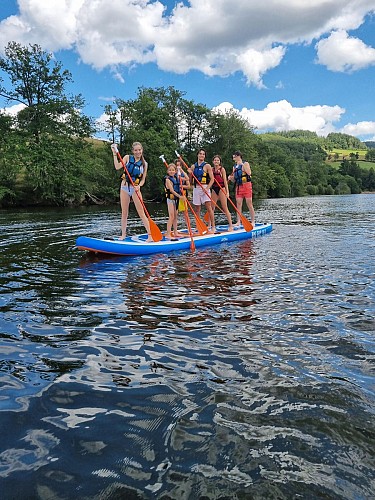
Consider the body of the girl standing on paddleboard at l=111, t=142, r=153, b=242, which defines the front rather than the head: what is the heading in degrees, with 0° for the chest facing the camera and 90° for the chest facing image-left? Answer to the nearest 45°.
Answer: approximately 0°

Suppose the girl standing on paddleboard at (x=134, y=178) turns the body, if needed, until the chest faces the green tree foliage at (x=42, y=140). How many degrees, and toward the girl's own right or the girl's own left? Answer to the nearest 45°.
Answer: approximately 180°
